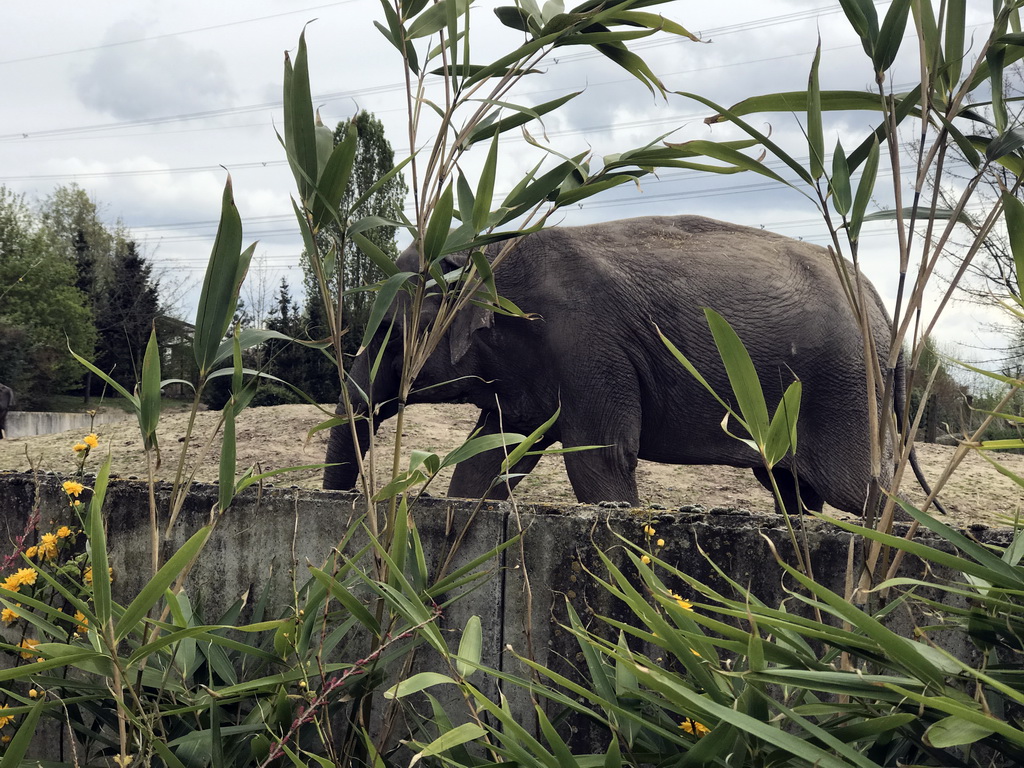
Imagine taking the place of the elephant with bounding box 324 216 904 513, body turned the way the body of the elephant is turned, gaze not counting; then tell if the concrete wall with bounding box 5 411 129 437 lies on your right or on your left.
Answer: on your right

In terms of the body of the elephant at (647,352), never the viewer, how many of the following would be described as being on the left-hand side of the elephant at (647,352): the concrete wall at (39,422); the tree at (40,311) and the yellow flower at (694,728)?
1

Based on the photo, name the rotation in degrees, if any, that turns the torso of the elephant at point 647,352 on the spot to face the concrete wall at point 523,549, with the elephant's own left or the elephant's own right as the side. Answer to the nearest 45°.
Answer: approximately 90° to the elephant's own left

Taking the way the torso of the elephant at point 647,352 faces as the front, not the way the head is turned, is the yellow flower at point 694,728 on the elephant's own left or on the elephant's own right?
on the elephant's own left

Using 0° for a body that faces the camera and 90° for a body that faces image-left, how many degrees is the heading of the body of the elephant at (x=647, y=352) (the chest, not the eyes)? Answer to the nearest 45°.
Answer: approximately 90°

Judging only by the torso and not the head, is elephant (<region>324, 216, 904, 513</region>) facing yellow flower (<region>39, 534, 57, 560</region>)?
no

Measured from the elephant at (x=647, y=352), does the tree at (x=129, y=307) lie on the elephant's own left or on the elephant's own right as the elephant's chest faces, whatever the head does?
on the elephant's own right

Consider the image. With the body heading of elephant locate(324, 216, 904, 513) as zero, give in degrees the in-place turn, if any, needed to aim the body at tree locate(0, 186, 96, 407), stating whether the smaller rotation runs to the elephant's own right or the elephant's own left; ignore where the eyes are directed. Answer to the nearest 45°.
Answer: approximately 45° to the elephant's own right

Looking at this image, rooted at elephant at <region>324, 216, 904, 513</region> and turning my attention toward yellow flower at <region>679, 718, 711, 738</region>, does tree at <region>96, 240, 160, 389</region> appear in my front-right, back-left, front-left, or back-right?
back-right
